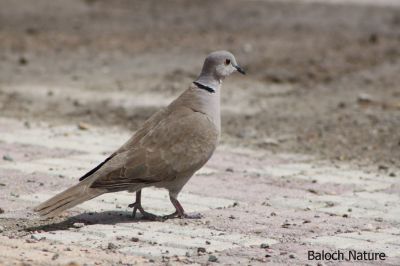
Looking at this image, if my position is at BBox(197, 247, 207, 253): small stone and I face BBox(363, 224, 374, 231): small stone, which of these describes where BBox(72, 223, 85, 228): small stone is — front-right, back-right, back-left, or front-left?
back-left

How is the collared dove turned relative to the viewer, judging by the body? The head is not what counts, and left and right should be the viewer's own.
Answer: facing to the right of the viewer

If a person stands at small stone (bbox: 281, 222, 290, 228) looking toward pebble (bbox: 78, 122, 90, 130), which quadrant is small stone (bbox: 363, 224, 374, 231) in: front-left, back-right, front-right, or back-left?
back-right

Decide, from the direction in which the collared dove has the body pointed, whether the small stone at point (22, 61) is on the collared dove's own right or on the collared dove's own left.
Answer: on the collared dove's own left

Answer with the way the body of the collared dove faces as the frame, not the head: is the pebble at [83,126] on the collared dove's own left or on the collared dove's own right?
on the collared dove's own left
